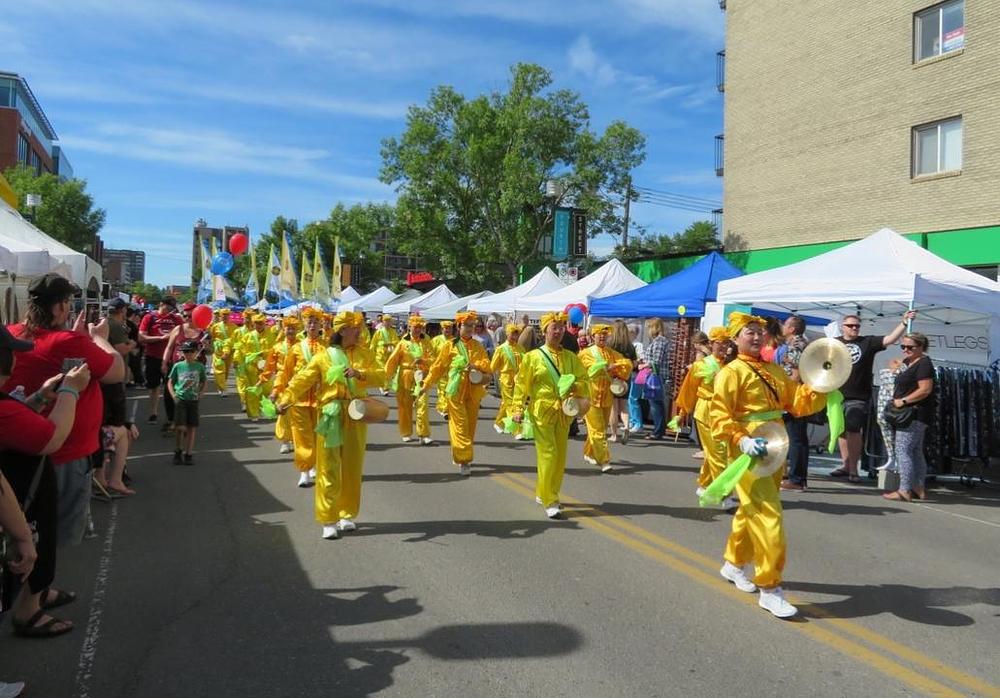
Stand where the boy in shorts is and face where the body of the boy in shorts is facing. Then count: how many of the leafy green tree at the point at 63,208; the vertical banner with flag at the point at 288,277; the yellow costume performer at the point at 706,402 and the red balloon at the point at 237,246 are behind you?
3

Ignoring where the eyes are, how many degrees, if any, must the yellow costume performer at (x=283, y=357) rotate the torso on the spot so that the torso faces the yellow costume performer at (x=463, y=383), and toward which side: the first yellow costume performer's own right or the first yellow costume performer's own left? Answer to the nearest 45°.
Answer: approximately 45° to the first yellow costume performer's own left

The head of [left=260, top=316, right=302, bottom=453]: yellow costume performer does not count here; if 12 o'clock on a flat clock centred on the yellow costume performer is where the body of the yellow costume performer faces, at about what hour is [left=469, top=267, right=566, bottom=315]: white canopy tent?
The white canopy tent is roughly at 7 o'clock from the yellow costume performer.

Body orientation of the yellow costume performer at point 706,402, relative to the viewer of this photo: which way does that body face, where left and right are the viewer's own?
facing the viewer and to the right of the viewer

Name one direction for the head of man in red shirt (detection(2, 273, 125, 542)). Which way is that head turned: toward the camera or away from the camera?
away from the camera

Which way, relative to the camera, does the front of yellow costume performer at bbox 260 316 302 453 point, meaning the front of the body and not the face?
toward the camera

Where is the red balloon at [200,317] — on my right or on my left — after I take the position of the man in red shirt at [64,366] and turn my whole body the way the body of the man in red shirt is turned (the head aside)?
on my left

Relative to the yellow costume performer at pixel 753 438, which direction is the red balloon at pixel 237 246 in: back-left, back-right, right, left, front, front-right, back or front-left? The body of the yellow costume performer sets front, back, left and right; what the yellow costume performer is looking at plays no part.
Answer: back

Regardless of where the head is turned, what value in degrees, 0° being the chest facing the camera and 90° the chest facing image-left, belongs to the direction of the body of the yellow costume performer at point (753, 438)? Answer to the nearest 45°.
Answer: approximately 315°

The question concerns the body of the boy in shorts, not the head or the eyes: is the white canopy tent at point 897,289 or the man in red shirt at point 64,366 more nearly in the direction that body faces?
the man in red shirt

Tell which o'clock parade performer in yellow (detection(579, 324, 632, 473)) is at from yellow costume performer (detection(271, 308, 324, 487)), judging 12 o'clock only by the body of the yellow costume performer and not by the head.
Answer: The parade performer in yellow is roughly at 10 o'clock from the yellow costume performer.

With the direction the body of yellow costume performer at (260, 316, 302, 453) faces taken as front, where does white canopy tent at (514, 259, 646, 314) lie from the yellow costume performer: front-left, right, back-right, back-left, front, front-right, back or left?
back-left
